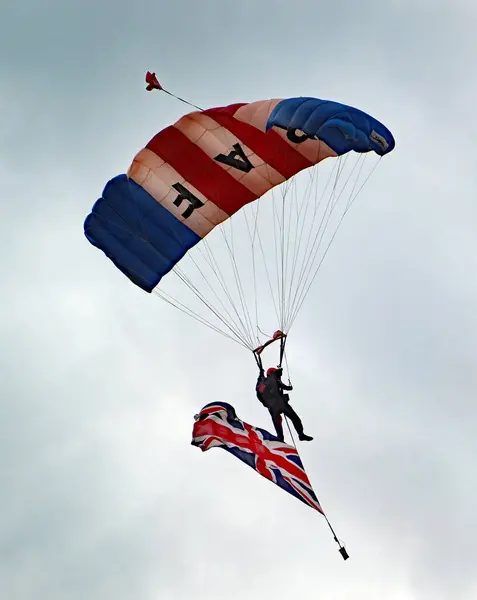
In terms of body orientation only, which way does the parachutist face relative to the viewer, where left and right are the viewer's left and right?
facing away from the viewer and to the right of the viewer
